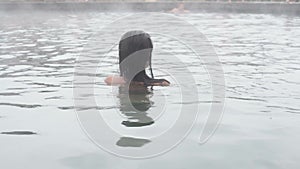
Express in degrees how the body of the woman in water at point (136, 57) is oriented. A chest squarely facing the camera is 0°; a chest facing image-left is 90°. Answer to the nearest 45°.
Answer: approximately 180°

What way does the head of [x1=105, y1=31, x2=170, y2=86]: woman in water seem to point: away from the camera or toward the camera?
away from the camera

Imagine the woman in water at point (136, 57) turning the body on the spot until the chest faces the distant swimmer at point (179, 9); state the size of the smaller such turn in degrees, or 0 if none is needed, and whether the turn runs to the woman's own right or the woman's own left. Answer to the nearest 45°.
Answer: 0° — they already face them
